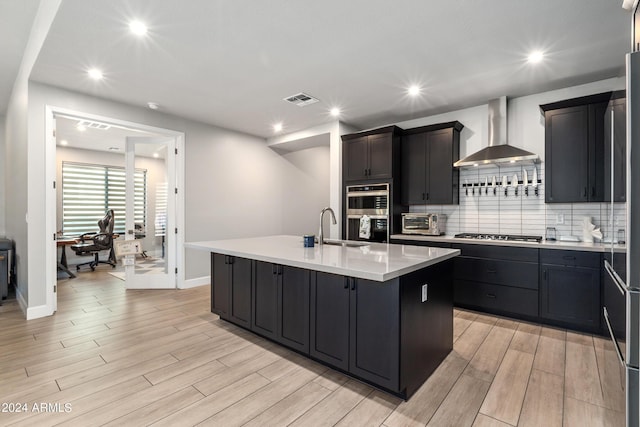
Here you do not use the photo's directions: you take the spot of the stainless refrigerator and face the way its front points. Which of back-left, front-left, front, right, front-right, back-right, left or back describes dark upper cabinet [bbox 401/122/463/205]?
front-right

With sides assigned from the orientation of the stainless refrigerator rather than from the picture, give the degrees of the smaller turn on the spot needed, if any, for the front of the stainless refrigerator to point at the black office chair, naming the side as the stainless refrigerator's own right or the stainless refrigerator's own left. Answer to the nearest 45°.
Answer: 0° — it already faces it

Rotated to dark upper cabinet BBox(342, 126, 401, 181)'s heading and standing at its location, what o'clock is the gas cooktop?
The gas cooktop is roughly at 8 o'clock from the dark upper cabinet.

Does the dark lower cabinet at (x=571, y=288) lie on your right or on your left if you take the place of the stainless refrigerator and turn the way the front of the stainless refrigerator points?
on your right

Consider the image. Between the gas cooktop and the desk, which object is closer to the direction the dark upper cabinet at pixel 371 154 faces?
the desk

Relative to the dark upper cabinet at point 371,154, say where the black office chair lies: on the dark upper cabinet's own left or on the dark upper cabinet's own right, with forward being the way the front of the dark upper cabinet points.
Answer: on the dark upper cabinet's own right

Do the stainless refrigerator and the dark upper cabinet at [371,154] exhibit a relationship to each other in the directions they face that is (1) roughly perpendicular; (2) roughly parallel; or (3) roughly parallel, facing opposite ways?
roughly perpendicular

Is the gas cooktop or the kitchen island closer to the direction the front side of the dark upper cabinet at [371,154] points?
the kitchen island

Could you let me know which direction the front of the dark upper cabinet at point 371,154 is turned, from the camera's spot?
facing the viewer and to the left of the viewer

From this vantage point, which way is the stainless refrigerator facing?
to the viewer's left

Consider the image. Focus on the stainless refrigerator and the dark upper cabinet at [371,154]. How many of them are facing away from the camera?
0

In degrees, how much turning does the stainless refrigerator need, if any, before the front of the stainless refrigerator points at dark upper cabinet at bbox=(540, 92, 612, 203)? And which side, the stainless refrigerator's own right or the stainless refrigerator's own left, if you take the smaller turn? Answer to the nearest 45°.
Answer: approximately 90° to the stainless refrigerator's own right
